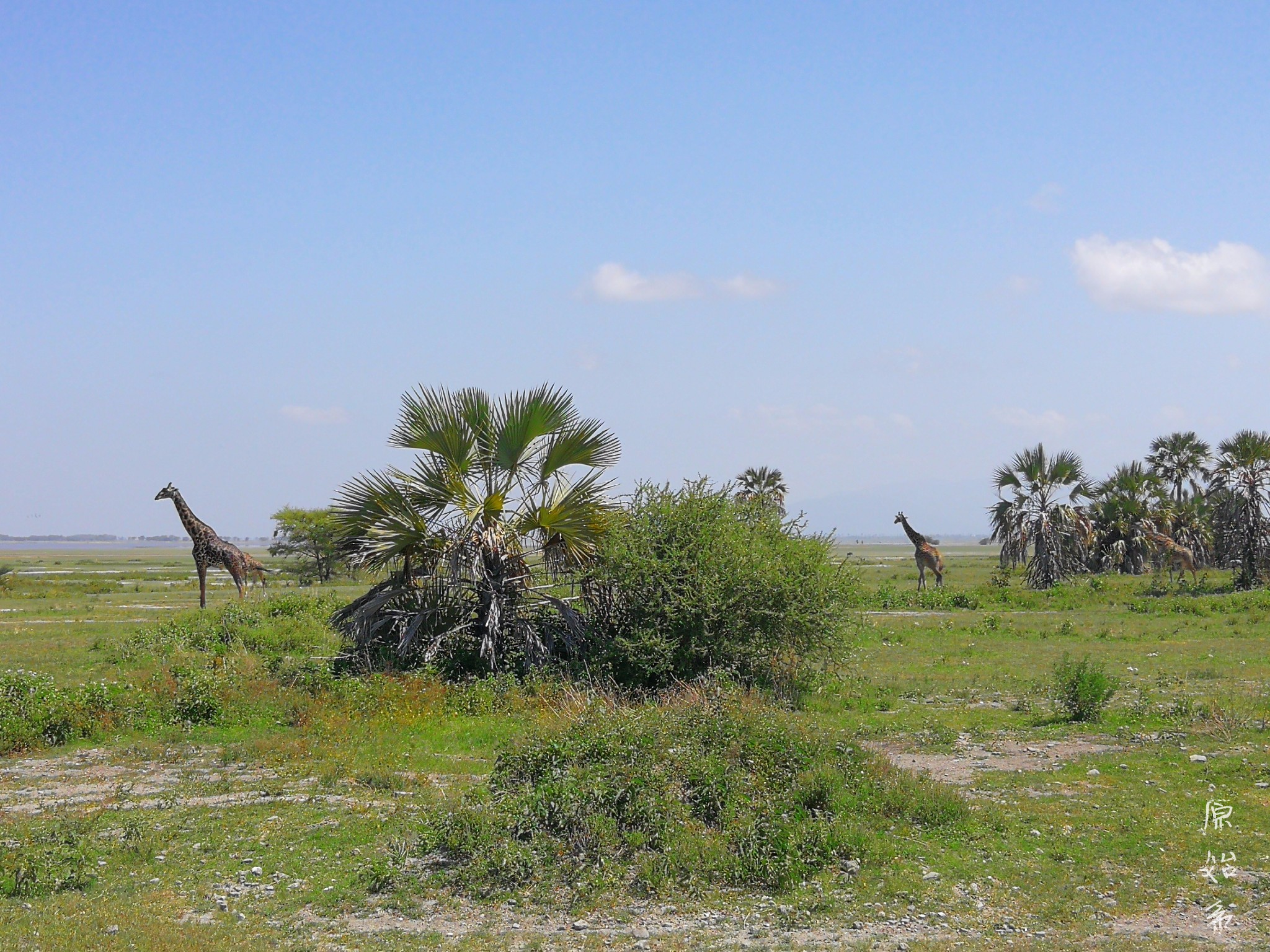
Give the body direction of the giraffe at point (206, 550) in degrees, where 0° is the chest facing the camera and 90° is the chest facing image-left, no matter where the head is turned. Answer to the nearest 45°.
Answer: approximately 90°

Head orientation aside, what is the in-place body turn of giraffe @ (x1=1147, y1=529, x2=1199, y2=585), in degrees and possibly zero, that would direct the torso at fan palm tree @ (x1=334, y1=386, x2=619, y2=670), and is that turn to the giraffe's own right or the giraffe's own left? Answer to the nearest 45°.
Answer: approximately 90° to the giraffe's own left

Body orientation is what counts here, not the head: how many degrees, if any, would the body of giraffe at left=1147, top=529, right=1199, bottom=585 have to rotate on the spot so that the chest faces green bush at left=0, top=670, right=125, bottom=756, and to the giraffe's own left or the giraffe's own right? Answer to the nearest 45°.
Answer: approximately 90° to the giraffe's own left

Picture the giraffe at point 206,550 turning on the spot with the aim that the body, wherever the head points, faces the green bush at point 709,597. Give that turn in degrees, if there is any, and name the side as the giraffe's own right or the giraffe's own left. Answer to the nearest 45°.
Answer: approximately 90° to the giraffe's own left

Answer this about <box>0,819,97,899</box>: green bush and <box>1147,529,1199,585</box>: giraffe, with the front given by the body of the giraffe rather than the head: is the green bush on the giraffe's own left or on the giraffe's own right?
on the giraffe's own left

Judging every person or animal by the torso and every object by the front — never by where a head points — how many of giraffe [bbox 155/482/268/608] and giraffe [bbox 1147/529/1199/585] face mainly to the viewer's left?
2

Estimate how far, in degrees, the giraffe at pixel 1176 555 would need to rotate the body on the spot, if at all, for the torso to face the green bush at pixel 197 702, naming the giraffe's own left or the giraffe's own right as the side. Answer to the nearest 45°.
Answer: approximately 90° to the giraffe's own left

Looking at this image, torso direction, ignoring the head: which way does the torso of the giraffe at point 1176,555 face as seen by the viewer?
to the viewer's left

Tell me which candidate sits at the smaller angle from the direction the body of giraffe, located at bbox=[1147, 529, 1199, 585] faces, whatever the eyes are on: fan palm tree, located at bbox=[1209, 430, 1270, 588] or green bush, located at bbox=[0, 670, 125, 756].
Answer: the green bush

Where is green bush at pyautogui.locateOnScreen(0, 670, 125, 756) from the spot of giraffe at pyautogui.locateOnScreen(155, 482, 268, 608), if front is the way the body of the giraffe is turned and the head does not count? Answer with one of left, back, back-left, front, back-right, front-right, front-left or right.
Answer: left

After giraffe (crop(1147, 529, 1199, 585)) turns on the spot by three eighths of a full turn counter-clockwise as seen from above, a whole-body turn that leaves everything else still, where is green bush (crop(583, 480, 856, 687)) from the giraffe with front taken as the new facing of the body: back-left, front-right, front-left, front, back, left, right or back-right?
front-right

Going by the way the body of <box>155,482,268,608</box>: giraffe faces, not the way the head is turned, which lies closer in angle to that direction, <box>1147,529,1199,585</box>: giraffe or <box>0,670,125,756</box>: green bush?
the green bush
